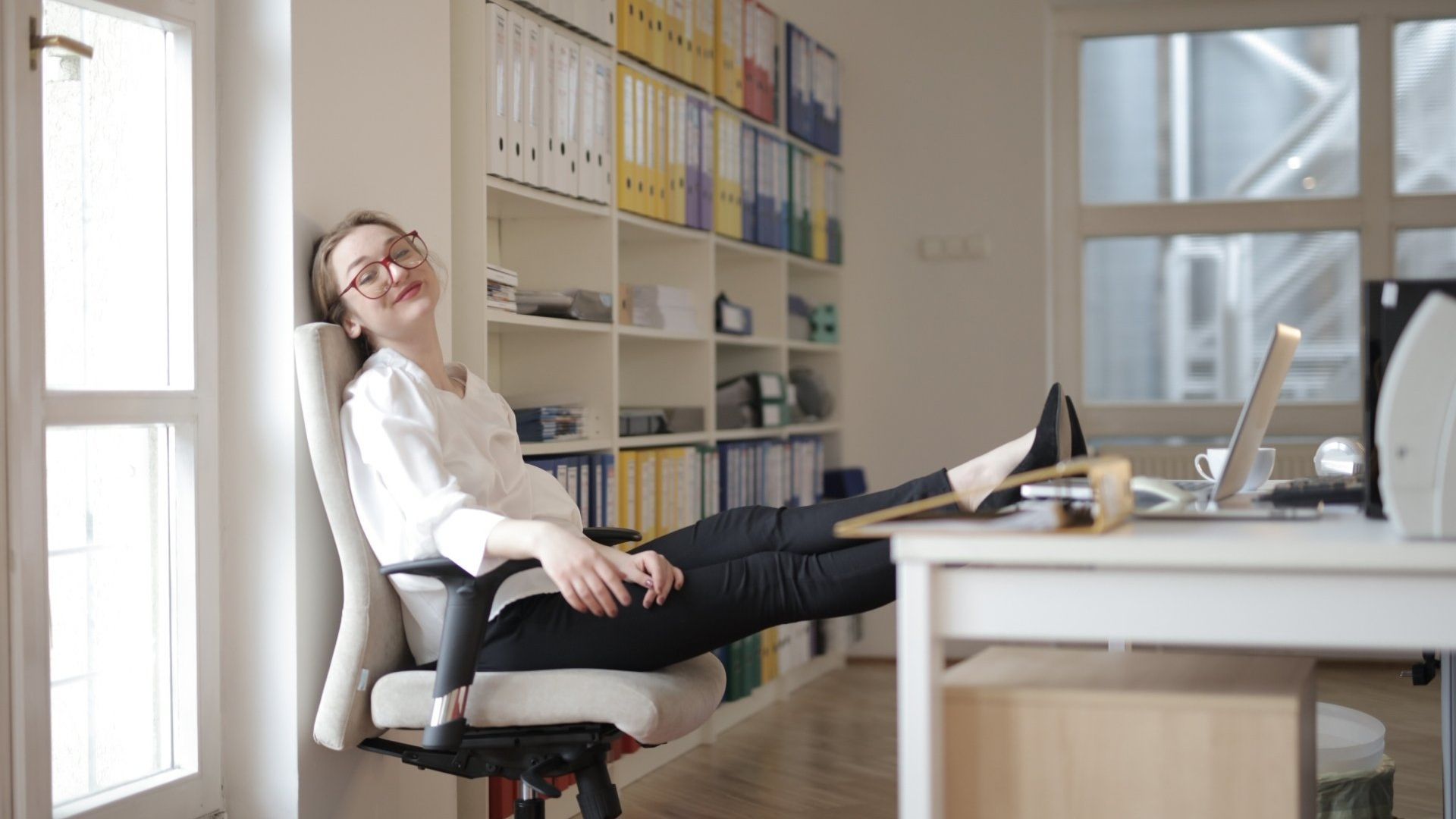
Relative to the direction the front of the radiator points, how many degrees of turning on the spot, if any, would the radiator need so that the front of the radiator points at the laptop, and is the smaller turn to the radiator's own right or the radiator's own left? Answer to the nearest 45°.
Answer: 0° — it already faces it

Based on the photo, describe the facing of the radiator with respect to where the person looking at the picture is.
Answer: facing the viewer

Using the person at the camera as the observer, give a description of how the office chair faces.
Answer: facing to the right of the viewer

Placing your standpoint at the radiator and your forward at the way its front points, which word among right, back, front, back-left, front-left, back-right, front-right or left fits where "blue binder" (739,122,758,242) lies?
front-right

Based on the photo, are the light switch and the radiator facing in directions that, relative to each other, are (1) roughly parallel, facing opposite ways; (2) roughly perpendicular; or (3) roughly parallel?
roughly parallel

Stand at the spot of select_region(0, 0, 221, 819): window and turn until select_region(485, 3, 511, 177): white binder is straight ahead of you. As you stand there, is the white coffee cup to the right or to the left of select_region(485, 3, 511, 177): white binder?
right

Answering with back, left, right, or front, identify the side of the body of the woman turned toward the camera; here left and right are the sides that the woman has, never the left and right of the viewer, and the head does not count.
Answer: right

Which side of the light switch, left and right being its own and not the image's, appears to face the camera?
front

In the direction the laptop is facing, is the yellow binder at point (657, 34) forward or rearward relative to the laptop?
forward

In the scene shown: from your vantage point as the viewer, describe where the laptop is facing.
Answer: facing to the left of the viewer

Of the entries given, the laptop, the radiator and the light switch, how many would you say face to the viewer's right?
0

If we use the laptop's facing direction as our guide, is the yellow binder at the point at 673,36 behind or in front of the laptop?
in front

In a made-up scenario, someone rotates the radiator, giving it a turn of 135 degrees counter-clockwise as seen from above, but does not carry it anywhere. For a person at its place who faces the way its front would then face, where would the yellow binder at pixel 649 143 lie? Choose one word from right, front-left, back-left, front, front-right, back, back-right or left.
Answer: back

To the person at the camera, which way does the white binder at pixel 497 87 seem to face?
facing the viewer and to the right of the viewer
